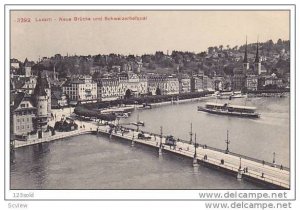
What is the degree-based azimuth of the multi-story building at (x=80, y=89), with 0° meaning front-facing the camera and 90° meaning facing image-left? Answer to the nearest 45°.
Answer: approximately 315°

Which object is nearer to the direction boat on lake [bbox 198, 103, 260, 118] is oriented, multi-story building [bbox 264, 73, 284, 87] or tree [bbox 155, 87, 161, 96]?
the tree

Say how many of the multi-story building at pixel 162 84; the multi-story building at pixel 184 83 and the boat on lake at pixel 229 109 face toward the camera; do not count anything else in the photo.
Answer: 2

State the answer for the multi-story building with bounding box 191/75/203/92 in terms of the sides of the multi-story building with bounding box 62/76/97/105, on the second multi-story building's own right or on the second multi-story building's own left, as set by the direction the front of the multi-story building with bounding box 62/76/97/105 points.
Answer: on the second multi-story building's own left

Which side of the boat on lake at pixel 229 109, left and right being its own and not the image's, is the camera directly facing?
left

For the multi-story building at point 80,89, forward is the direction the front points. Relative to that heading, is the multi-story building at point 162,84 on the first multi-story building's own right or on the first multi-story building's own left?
on the first multi-story building's own left

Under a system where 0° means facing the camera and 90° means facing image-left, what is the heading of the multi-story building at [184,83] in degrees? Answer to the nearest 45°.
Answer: approximately 0°

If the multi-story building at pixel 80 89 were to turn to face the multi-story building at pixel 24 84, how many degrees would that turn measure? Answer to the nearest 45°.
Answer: approximately 90° to its right
